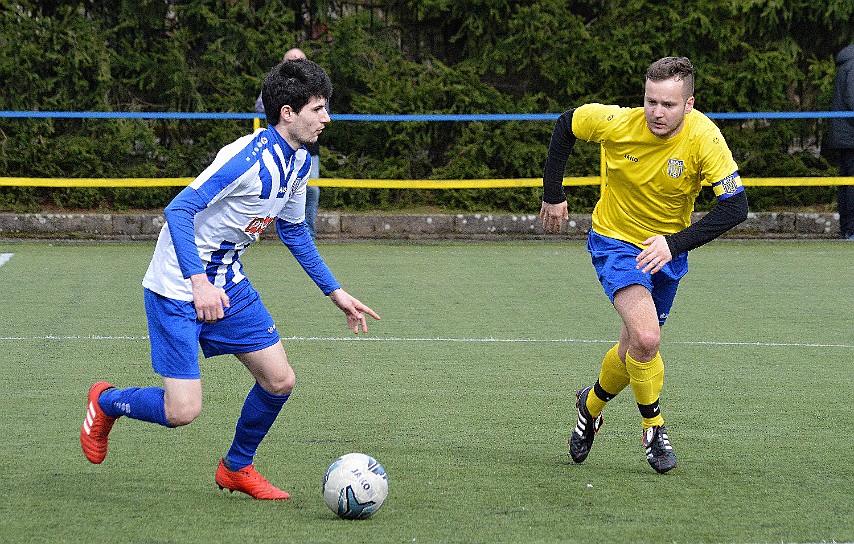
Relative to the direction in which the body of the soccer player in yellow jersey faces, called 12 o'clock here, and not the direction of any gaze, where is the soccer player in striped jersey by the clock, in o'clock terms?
The soccer player in striped jersey is roughly at 2 o'clock from the soccer player in yellow jersey.

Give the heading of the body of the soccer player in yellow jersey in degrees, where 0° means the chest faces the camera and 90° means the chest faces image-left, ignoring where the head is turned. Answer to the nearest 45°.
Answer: approximately 0°

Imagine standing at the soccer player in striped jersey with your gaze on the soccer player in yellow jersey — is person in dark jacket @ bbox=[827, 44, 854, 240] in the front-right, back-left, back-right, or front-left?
front-left

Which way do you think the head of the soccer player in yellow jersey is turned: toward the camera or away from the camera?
toward the camera

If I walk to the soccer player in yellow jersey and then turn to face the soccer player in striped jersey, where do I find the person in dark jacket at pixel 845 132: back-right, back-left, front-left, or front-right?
back-right

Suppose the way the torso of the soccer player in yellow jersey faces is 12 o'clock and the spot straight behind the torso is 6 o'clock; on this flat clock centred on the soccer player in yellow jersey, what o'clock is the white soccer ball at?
The white soccer ball is roughly at 1 o'clock from the soccer player in yellow jersey.

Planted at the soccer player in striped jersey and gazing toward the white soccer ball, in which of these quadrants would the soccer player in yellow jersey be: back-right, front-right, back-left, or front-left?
front-left

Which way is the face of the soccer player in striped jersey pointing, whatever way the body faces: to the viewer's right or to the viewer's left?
to the viewer's right

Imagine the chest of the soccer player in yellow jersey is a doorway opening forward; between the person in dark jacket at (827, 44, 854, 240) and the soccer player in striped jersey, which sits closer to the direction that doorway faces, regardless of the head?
the soccer player in striped jersey

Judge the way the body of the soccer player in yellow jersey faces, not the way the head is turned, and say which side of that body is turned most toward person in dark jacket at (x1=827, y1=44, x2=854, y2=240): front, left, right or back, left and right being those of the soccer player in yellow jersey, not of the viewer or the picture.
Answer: back
